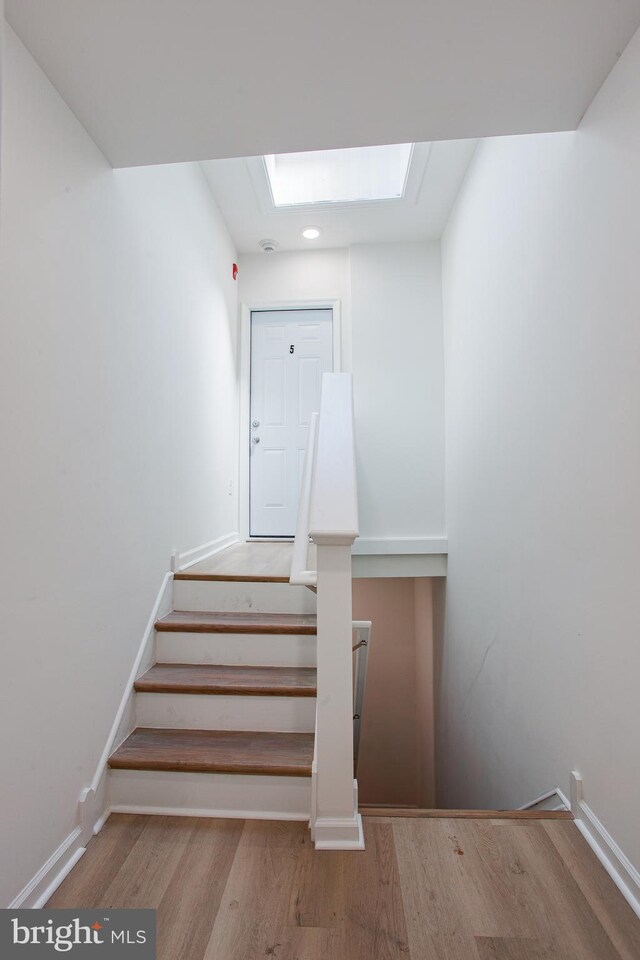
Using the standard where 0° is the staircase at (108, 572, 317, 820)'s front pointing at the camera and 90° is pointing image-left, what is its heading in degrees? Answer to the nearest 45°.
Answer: approximately 0°
